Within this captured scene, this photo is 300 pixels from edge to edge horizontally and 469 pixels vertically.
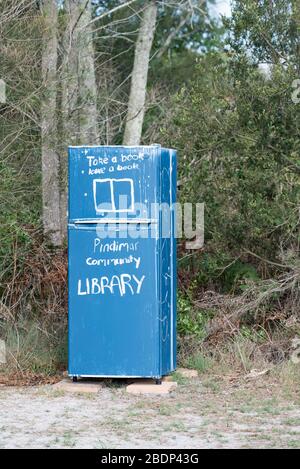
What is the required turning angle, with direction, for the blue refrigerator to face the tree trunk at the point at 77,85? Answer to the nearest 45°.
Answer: approximately 180°

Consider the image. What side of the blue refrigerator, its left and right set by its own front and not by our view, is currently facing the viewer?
front

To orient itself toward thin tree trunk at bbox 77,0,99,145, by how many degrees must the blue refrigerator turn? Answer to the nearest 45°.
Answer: approximately 180°

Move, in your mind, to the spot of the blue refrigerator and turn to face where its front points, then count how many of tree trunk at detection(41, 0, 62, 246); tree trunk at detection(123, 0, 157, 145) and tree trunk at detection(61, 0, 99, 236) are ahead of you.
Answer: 0

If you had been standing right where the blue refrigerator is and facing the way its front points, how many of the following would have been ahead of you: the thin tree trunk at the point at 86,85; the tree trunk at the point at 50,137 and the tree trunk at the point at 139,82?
0

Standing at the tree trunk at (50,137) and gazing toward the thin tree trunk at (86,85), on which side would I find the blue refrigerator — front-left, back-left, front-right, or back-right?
back-right

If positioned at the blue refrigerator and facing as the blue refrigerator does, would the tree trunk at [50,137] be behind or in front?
behind

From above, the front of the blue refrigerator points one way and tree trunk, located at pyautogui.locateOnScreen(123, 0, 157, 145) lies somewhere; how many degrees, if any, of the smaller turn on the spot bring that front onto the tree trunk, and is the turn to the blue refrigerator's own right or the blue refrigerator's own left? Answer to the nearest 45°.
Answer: approximately 180°

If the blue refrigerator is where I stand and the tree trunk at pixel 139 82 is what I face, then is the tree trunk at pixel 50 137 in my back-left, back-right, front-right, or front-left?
front-left
